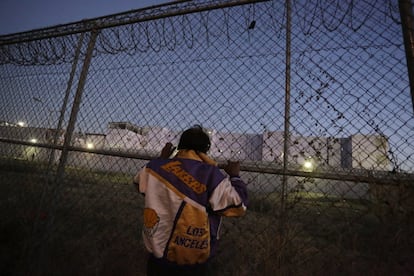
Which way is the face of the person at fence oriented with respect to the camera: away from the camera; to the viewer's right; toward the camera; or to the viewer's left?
away from the camera

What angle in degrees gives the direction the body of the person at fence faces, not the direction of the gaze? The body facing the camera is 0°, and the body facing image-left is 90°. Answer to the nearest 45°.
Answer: approximately 225°
